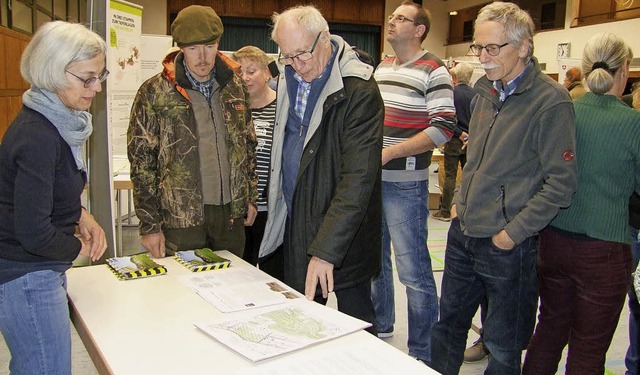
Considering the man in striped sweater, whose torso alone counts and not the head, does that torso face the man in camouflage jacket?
yes

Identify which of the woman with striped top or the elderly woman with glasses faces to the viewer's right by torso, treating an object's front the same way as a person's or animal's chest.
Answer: the elderly woman with glasses

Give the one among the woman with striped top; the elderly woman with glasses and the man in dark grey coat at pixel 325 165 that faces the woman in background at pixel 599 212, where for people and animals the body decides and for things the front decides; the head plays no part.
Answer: the elderly woman with glasses

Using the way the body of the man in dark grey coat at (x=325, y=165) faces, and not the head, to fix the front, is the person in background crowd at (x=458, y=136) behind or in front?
behind

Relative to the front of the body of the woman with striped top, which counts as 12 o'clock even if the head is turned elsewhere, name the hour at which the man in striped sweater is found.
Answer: The man in striped sweater is roughly at 8 o'clock from the woman with striped top.

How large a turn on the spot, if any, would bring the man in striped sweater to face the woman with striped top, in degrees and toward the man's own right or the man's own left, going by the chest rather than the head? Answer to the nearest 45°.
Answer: approximately 45° to the man's own right

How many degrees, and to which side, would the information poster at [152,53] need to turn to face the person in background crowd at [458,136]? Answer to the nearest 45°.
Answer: approximately 90° to its left

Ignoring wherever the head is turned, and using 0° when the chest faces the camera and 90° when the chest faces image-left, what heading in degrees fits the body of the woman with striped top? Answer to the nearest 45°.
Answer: approximately 45°

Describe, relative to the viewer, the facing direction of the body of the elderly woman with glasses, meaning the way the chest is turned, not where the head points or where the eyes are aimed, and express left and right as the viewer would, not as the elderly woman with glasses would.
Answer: facing to the right of the viewer

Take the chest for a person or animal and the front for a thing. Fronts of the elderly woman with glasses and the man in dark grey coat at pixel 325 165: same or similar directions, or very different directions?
very different directions

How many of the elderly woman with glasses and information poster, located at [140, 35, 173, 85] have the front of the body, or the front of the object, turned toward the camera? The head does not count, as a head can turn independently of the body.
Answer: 1

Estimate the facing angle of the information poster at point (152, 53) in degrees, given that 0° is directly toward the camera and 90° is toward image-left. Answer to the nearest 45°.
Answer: approximately 0°
